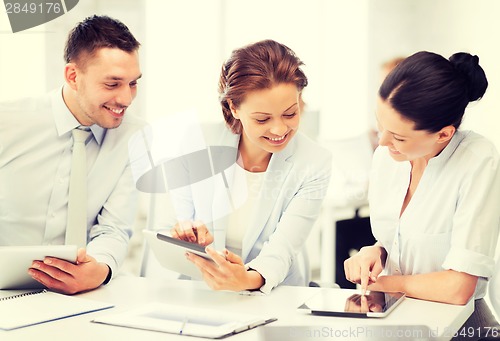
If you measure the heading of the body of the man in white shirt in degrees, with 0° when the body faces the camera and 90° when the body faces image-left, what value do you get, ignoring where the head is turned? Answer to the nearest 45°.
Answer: approximately 315°

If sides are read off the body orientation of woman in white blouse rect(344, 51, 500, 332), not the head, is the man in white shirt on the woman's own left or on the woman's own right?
on the woman's own right

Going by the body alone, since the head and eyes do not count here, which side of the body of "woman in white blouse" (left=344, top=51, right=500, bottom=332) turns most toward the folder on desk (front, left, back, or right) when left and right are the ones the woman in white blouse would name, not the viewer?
front

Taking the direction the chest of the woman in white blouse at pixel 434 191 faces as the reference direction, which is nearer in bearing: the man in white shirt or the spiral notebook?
the spiral notebook

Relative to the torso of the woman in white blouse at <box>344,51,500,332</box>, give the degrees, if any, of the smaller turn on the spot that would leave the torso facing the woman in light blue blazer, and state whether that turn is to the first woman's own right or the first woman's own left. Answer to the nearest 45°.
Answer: approximately 90° to the first woman's own right

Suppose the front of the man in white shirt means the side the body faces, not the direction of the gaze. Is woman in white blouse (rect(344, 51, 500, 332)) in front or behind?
in front

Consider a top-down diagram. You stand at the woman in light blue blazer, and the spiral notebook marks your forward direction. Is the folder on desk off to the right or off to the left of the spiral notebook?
left

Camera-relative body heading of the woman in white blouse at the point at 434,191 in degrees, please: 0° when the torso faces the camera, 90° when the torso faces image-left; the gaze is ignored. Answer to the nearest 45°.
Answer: approximately 45°

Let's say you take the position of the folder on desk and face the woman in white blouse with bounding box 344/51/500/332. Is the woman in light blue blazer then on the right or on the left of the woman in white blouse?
left

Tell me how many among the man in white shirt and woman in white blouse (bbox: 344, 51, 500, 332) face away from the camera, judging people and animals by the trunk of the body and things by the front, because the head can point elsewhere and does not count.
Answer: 0

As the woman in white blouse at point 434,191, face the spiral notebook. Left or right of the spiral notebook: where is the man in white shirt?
right

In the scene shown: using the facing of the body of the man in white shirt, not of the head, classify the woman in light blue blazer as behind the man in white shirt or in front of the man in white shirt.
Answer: in front

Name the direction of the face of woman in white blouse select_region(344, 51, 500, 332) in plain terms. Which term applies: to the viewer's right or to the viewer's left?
to the viewer's left

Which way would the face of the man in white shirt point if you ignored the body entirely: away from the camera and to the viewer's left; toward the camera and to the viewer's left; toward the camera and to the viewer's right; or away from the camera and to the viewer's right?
toward the camera and to the viewer's right

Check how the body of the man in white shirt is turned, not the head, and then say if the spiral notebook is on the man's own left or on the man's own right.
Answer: on the man's own right
